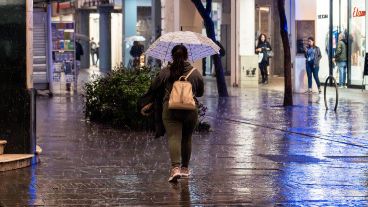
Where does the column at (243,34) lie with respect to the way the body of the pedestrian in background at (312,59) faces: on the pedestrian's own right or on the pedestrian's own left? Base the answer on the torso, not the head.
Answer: on the pedestrian's own right

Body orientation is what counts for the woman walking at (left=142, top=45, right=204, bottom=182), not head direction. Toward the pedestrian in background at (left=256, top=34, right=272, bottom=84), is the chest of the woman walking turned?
yes

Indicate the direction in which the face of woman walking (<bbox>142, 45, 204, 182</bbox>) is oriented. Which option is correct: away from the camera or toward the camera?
away from the camera

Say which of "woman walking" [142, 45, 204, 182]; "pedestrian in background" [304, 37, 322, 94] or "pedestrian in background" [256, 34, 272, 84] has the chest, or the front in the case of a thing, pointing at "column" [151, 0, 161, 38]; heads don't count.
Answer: the woman walking

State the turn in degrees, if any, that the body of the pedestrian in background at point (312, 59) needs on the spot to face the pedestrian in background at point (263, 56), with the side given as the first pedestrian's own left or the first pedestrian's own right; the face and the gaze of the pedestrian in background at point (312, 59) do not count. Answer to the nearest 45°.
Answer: approximately 135° to the first pedestrian's own right

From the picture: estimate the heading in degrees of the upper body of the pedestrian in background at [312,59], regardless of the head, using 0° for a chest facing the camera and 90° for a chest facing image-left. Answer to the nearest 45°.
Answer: approximately 45°

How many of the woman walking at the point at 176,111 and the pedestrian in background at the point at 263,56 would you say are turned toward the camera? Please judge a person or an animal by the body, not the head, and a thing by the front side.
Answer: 1

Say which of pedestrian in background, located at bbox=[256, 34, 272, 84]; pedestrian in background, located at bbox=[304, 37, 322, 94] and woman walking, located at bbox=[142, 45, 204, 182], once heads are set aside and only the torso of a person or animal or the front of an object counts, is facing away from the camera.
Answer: the woman walking

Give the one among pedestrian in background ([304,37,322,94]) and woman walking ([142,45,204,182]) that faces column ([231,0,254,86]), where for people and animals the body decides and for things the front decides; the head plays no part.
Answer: the woman walking

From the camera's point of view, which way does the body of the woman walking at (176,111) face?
away from the camera
